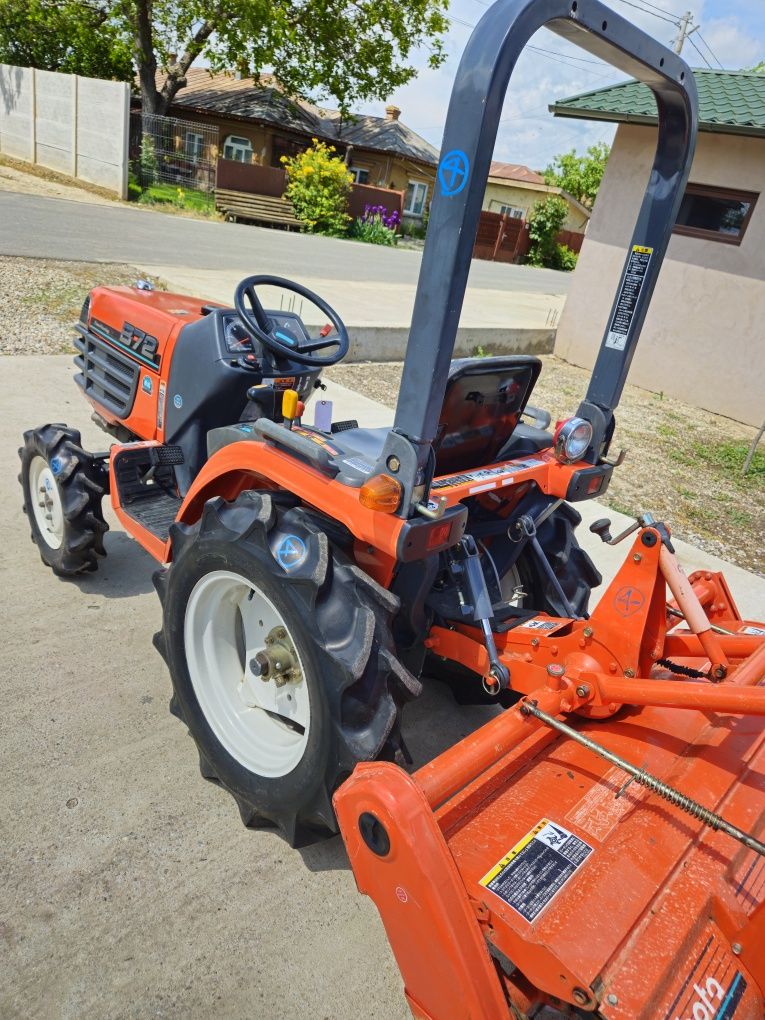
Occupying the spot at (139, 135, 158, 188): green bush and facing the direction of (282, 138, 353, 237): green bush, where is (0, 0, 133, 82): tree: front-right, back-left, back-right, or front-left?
back-left

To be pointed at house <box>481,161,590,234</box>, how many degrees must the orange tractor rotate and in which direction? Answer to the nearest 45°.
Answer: approximately 45° to its right

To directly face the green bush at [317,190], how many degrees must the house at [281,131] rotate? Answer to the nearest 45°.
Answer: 0° — it already faces it

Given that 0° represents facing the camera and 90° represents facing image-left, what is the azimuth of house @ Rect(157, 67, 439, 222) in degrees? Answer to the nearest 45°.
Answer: approximately 0°

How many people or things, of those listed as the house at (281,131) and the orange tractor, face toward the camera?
1

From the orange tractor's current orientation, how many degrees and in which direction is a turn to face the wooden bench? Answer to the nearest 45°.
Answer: approximately 45° to its right

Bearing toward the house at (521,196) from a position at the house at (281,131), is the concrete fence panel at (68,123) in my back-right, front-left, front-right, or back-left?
back-right

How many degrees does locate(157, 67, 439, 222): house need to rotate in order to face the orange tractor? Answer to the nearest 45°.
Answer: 0° — it already faces it

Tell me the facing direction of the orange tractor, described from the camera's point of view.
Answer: facing away from the viewer and to the left of the viewer

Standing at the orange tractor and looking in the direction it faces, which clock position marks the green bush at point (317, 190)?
The green bush is roughly at 1 o'clock from the orange tractor.

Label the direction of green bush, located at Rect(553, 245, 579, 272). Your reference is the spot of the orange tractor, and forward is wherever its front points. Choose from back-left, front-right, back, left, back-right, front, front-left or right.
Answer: front-right

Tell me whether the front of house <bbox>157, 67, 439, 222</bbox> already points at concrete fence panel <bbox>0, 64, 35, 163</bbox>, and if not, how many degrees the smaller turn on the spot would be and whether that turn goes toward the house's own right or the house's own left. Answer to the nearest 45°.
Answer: approximately 45° to the house's own right

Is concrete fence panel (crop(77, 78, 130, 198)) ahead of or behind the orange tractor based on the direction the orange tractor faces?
ahead

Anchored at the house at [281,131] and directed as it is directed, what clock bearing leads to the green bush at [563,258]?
The green bush is roughly at 9 o'clock from the house.

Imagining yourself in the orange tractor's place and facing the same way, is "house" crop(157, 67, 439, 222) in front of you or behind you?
in front

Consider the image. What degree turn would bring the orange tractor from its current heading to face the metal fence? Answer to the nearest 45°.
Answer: approximately 45° to its right
